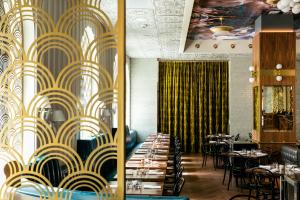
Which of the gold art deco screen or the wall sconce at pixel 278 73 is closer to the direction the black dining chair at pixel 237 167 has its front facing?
the wall sconce

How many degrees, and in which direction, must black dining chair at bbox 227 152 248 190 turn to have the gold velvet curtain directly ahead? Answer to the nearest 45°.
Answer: approximately 45° to its left

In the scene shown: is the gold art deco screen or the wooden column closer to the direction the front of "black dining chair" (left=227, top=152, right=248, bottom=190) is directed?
the wooden column

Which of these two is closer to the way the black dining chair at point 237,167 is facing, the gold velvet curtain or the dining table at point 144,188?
the gold velvet curtain

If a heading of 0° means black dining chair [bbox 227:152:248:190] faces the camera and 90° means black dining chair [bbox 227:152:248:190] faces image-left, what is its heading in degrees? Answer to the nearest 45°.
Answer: approximately 225°
